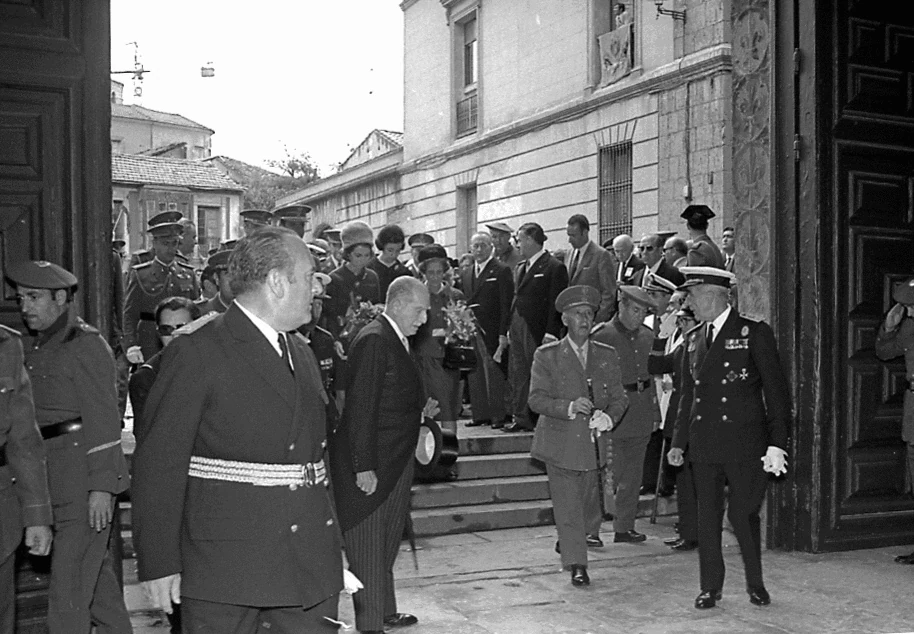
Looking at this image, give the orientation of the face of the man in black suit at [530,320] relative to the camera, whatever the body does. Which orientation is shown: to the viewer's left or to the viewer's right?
to the viewer's left

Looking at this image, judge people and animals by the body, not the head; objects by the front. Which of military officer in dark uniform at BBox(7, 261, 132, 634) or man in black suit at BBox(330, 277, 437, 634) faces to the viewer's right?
the man in black suit

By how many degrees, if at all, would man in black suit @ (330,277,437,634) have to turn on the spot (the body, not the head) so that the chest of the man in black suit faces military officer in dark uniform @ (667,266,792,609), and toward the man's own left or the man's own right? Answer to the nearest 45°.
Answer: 0° — they already face them

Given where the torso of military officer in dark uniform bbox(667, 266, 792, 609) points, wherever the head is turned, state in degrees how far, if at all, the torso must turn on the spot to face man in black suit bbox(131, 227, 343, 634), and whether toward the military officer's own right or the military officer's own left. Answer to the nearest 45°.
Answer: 0° — they already face them

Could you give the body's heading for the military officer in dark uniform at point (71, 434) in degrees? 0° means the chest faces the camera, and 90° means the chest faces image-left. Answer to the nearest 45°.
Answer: approximately 45°

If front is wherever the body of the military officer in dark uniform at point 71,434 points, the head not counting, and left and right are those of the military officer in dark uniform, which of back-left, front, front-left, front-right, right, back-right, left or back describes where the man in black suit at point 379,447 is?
back-left

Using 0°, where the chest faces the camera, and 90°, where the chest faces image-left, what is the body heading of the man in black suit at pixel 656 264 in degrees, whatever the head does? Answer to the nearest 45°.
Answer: approximately 45°

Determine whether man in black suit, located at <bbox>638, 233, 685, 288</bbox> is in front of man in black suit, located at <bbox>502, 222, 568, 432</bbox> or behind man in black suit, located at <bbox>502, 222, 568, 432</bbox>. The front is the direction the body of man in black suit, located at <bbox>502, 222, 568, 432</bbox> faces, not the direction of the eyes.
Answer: behind

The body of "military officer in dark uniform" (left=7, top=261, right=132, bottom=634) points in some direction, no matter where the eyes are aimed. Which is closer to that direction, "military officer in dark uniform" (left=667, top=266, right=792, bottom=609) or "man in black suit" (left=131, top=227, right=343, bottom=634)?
the man in black suit
